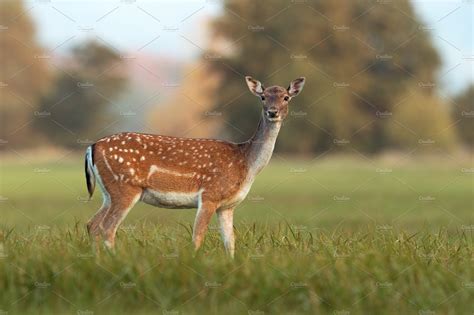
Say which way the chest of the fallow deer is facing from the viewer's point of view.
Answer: to the viewer's right
